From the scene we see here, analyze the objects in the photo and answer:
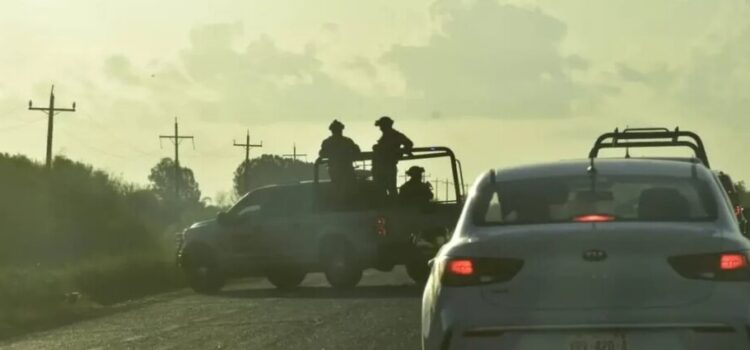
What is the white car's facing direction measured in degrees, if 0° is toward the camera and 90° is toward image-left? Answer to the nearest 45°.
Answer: approximately 180°

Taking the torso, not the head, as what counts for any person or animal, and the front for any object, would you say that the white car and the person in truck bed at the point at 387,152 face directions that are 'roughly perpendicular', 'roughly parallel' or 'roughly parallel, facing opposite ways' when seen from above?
roughly perpendicular

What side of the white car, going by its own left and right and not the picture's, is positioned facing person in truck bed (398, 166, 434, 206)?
front

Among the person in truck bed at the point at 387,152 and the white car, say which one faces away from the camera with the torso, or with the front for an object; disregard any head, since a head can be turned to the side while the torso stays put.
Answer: the white car

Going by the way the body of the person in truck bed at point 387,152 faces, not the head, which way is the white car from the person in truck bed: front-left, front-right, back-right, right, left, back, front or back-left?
left

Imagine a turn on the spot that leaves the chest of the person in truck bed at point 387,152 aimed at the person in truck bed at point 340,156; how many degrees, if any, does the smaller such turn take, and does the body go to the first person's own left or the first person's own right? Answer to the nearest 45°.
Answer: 0° — they already face them

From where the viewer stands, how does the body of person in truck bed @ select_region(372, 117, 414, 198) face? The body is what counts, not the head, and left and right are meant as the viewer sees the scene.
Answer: facing to the left of the viewer

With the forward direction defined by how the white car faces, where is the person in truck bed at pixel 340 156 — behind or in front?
in front
